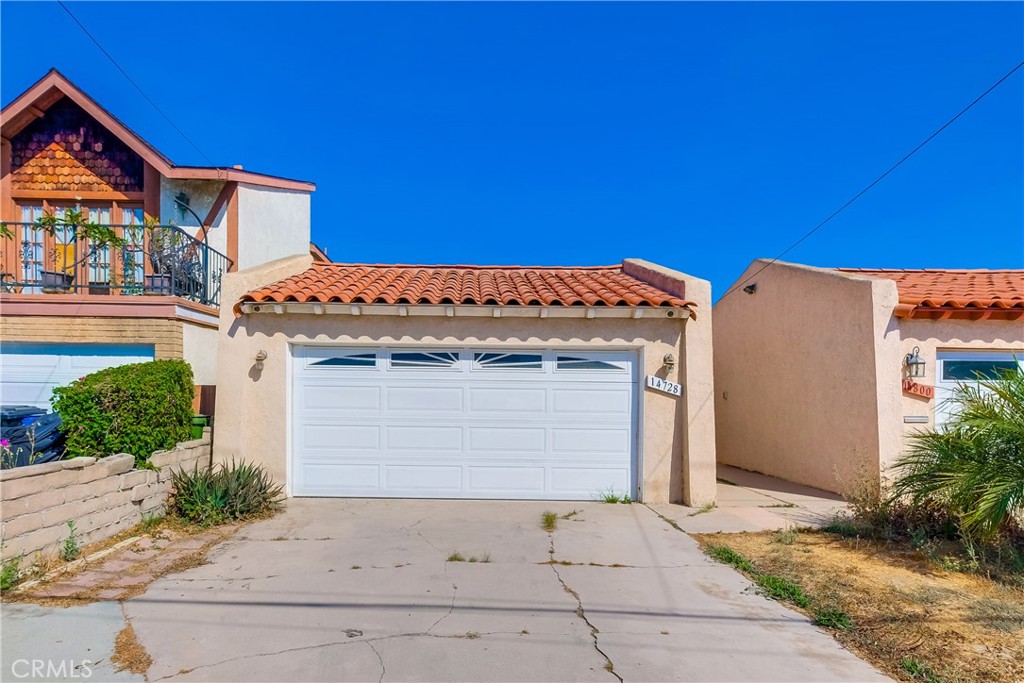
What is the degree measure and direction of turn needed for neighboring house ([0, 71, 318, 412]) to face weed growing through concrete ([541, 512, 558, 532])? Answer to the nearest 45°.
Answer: approximately 45° to its left

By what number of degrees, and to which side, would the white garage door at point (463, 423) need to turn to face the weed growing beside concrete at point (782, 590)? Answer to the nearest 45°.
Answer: approximately 45° to its left

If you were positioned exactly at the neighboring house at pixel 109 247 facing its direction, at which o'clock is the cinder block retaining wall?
The cinder block retaining wall is roughly at 12 o'clock from the neighboring house.

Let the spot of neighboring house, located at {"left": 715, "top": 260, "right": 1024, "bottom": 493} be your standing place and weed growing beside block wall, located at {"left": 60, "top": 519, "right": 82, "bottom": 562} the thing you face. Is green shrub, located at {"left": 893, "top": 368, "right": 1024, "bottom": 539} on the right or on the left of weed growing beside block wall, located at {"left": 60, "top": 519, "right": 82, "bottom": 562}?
left

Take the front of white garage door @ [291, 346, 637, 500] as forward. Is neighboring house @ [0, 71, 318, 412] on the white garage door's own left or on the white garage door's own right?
on the white garage door's own right

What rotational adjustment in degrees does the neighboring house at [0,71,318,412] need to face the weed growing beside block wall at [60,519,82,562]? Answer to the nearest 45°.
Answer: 0° — it already faces it

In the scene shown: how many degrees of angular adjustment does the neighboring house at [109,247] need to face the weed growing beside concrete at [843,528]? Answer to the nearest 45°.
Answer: approximately 45° to its left

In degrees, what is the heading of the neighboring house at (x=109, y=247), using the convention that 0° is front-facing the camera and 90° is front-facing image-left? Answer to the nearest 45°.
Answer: approximately 0°

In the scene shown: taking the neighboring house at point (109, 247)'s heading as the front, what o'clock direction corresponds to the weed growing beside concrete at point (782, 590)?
The weed growing beside concrete is roughly at 11 o'clock from the neighboring house.

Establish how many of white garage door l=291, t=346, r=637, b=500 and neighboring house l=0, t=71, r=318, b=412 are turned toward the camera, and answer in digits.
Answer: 2
